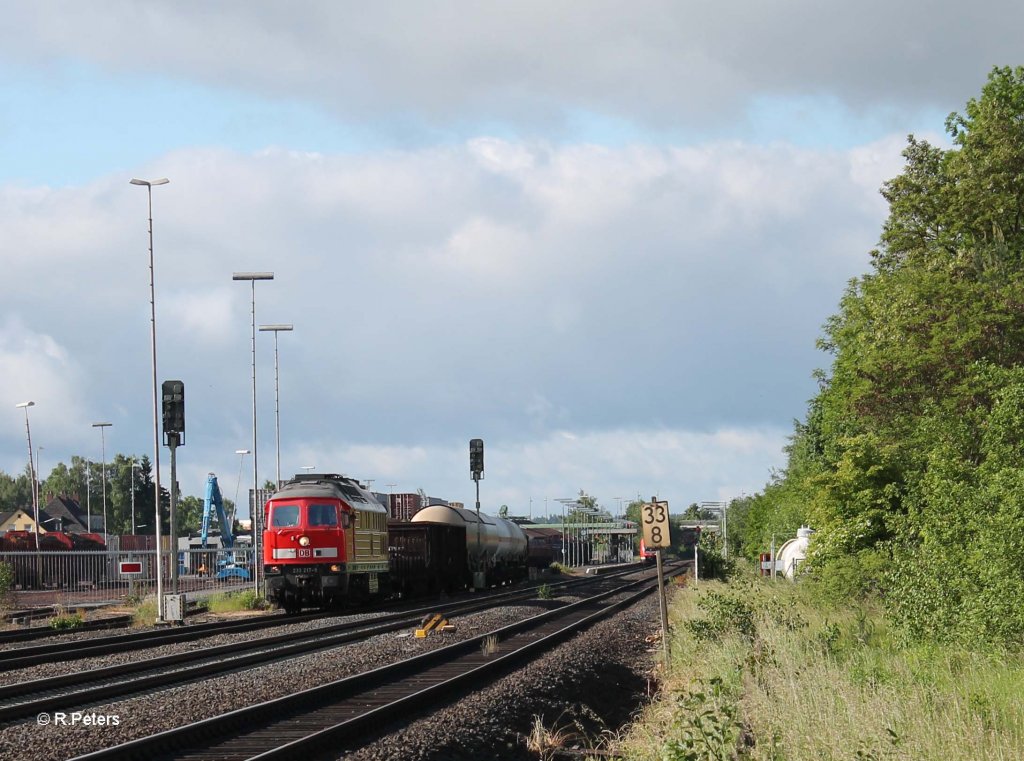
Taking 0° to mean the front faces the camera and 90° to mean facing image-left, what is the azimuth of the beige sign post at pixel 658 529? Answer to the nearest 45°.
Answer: approximately 0°

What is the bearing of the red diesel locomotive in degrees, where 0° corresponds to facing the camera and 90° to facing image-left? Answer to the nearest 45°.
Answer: approximately 45°

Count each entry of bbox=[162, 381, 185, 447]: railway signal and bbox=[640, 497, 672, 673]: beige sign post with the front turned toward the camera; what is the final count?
2

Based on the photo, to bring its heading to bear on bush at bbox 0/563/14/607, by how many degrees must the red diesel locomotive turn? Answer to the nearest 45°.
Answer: approximately 90° to its right

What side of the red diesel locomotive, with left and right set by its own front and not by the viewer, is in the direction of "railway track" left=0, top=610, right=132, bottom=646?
front

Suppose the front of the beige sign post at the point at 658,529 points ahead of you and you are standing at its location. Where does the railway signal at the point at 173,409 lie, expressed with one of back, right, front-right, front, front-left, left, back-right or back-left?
back-right

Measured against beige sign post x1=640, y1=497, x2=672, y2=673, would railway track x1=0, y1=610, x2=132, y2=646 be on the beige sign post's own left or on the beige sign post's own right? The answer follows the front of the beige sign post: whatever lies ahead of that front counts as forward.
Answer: on the beige sign post's own right

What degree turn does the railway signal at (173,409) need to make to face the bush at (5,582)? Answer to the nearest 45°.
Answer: approximately 135° to its right

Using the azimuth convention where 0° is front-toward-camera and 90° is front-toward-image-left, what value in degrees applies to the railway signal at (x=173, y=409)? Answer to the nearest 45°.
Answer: approximately 0°

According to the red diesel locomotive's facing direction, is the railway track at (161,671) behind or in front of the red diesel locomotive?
in front

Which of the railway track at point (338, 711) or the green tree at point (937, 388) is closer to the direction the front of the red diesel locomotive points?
the railway track
